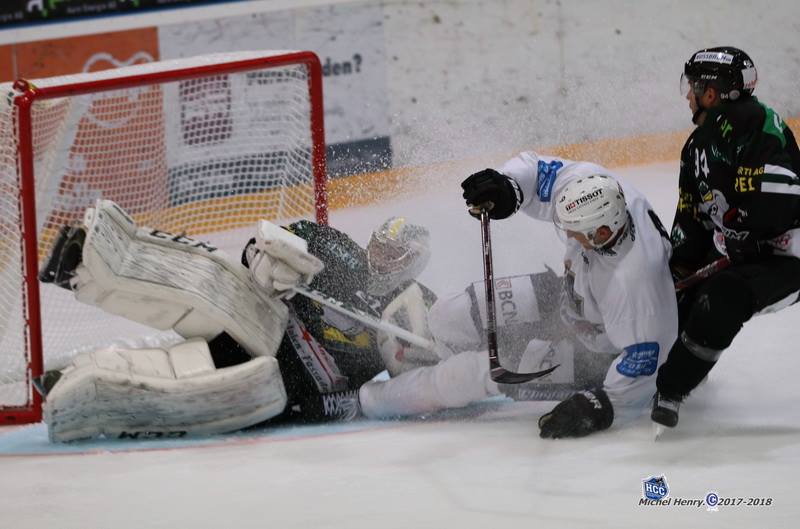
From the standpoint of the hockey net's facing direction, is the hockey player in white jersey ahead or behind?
ahead

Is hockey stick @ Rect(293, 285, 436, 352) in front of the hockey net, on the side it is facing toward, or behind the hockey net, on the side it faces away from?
in front

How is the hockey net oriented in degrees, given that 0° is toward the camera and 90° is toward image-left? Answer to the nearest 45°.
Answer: approximately 315°

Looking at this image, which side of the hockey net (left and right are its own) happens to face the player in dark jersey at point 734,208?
front
